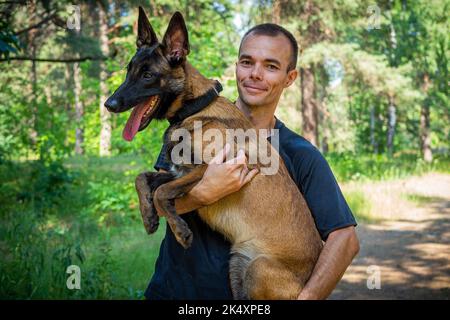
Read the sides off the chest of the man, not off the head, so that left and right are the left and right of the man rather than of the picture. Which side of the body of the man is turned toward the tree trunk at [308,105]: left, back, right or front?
back

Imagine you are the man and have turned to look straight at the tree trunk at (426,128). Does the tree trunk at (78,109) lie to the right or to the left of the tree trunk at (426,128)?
left

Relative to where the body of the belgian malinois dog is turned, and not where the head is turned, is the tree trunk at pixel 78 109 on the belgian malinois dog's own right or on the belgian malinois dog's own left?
on the belgian malinois dog's own right

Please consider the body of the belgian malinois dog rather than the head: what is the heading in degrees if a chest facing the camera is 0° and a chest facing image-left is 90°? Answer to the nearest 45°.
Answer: approximately 90°

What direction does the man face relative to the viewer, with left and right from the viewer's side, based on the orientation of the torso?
facing the viewer

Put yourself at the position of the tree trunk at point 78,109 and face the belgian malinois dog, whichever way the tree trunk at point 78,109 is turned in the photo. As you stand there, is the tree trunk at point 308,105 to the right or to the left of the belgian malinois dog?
left

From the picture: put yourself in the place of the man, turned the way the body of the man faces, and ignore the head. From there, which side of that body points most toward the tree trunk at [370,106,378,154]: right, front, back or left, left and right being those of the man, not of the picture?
back

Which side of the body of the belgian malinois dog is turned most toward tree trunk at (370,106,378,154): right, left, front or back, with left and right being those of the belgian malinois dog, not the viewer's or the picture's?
right

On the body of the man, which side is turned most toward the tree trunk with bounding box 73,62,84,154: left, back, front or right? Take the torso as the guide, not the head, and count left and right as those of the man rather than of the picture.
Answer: back
